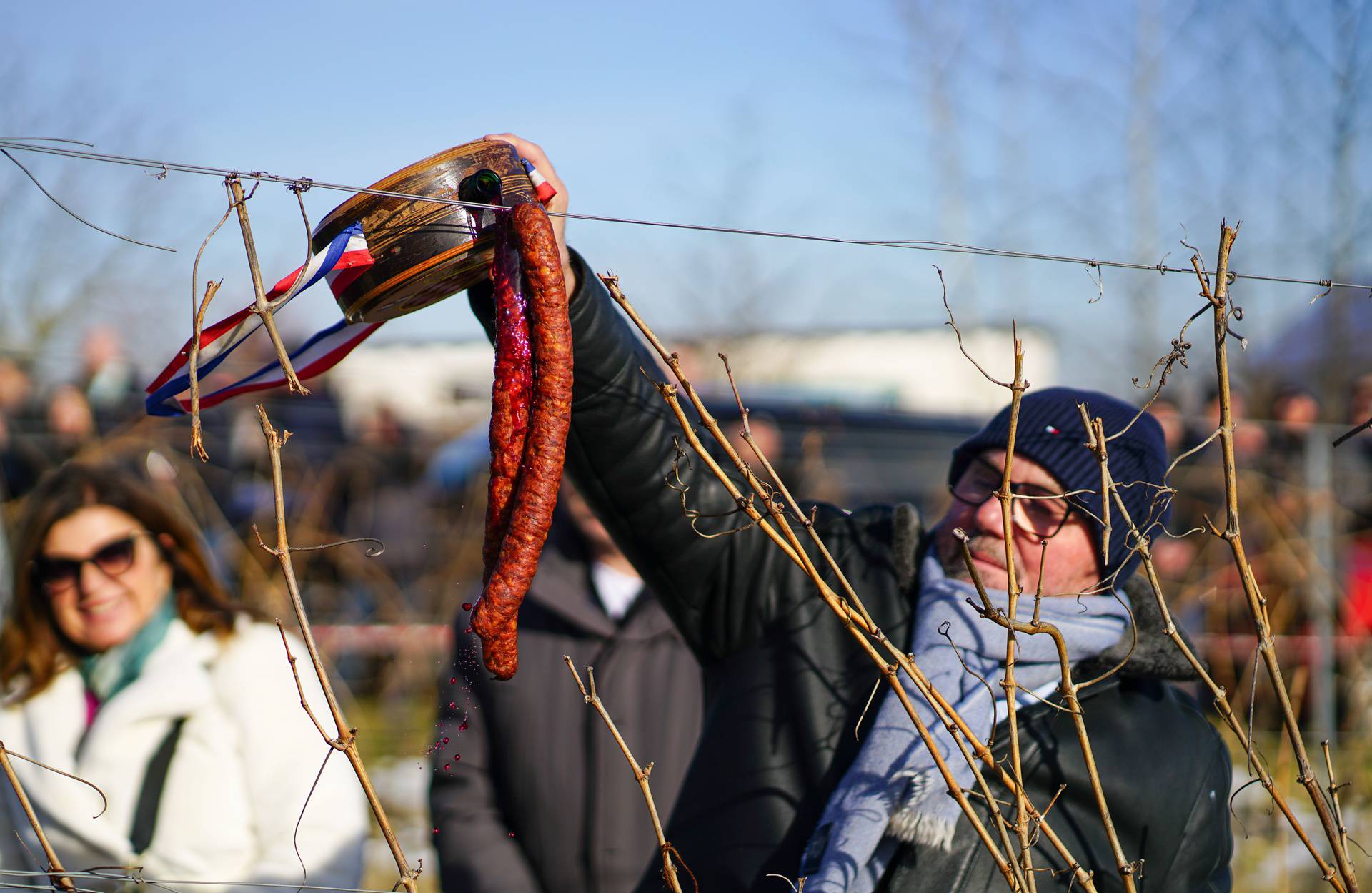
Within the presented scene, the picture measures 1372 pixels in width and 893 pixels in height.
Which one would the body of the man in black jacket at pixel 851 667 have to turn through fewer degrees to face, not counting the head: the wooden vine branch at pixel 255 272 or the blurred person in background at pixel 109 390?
the wooden vine branch

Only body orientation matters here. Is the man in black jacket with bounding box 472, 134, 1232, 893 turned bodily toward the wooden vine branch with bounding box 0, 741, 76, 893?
yes

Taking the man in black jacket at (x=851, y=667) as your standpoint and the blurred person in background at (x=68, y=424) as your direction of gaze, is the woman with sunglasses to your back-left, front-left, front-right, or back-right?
front-left

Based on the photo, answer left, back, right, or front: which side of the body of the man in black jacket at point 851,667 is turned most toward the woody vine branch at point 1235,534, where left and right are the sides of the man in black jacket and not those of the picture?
left

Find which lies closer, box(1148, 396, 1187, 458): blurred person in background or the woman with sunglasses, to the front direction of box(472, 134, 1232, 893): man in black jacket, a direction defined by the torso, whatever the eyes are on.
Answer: the woman with sunglasses

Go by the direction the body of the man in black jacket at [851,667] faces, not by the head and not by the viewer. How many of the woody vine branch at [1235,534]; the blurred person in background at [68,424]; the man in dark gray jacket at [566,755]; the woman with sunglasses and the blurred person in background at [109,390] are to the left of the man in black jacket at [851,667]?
1

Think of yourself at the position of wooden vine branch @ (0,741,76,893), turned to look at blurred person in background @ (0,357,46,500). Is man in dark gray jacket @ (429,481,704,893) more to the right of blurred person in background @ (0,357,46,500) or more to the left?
right

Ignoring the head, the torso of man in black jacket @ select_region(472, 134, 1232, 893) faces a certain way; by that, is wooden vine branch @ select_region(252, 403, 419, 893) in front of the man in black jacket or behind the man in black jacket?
in front

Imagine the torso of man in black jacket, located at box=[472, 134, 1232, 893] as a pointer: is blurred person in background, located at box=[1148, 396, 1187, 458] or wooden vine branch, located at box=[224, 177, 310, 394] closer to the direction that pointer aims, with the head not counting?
the wooden vine branch

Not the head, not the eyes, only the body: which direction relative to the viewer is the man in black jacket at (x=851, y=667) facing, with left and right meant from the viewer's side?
facing the viewer and to the left of the viewer

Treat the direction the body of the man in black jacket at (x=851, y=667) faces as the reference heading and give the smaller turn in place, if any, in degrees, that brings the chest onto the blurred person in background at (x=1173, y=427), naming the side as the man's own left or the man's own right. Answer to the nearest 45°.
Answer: approximately 135° to the man's own right

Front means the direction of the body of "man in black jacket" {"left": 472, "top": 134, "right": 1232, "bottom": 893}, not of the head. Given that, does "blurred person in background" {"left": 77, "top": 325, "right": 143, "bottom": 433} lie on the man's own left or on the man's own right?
on the man's own right
